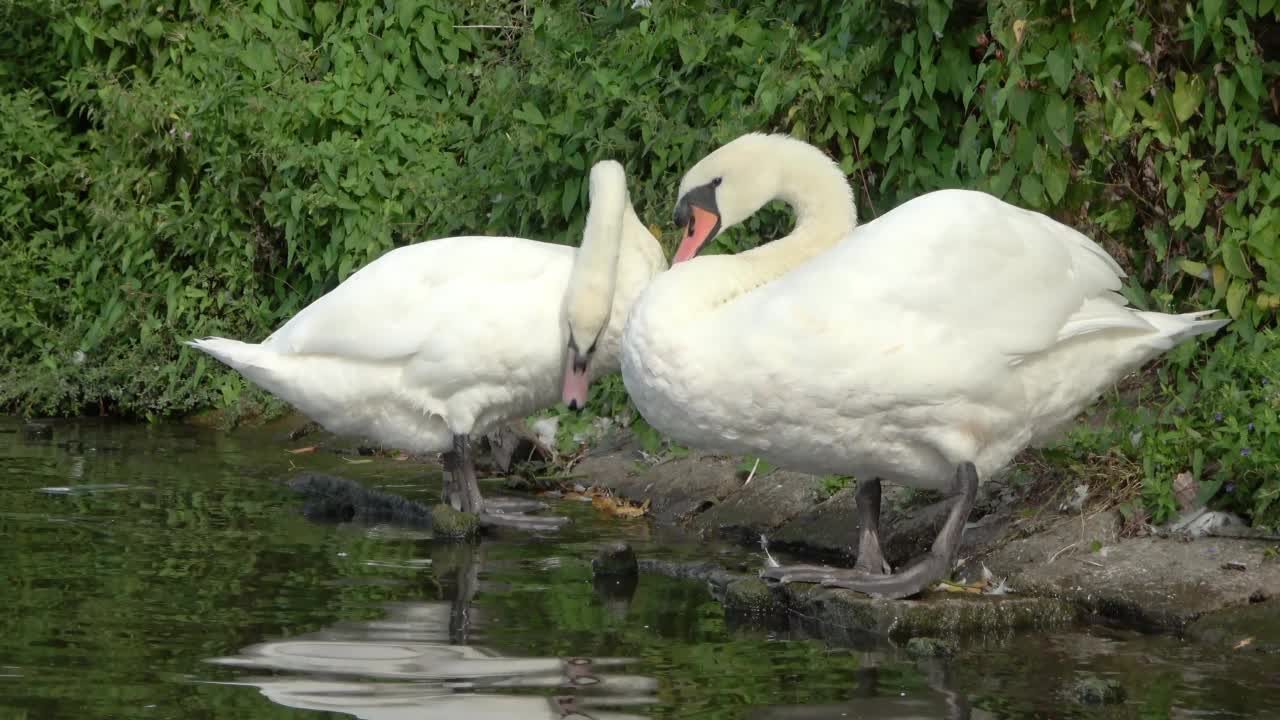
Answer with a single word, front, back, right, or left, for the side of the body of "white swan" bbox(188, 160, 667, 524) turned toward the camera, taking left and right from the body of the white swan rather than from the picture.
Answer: right

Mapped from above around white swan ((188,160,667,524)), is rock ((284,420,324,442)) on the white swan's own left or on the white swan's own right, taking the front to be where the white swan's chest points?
on the white swan's own left

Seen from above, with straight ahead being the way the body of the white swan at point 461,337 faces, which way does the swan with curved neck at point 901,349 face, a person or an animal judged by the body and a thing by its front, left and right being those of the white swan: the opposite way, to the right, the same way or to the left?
the opposite way

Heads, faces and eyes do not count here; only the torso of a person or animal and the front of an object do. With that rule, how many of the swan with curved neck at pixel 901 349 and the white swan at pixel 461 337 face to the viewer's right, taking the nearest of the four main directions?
1

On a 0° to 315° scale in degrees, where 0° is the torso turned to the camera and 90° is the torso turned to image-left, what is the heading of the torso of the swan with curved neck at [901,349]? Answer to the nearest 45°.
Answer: approximately 90°

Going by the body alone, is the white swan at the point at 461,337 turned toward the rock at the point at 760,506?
yes

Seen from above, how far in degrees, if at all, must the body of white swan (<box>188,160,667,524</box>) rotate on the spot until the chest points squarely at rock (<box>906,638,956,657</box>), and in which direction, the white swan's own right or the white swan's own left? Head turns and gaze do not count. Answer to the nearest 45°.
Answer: approximately 45° to the white swan's own right

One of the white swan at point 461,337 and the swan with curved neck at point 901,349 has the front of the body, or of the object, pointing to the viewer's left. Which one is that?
the swan with curved neck

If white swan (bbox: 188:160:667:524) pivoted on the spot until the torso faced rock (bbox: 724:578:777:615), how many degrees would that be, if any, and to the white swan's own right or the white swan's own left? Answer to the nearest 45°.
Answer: approximately 45° to the white swan's own right
